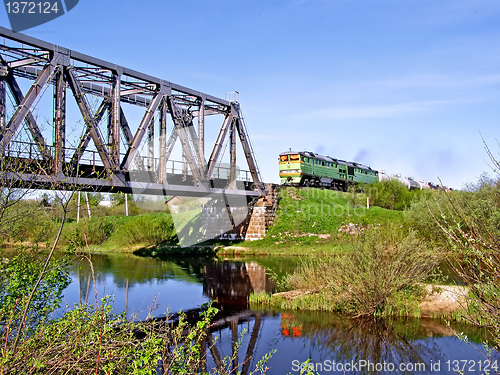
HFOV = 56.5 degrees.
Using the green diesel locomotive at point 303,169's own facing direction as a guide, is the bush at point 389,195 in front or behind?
behind

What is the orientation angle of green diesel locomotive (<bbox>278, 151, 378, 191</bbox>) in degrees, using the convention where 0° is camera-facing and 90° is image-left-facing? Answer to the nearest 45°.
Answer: approximately 45°

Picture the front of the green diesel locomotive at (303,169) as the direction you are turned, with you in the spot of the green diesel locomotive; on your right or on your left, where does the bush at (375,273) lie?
on your left
